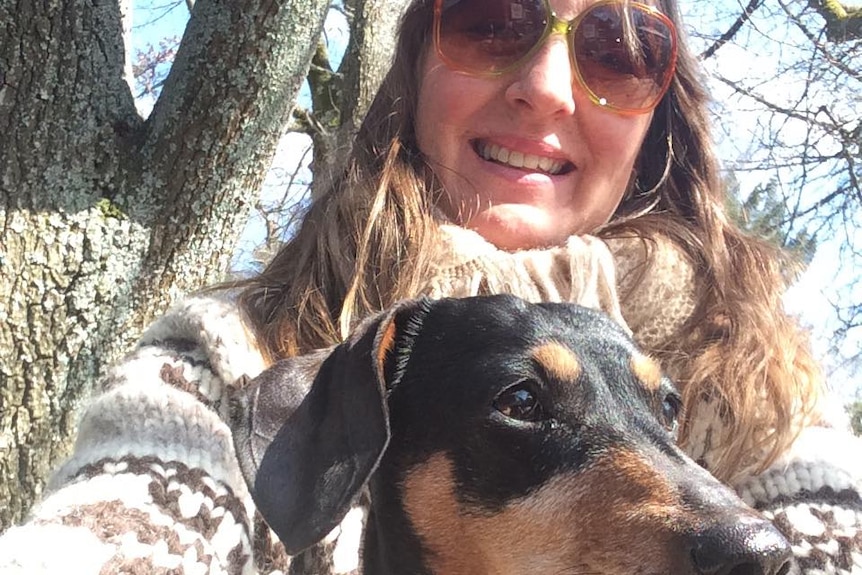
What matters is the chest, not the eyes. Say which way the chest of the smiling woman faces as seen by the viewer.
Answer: toward the camera

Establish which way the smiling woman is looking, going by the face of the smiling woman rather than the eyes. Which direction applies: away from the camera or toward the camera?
toward the camera

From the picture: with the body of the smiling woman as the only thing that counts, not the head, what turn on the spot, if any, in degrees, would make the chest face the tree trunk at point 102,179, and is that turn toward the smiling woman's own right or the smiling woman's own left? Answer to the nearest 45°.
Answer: approximately 90° to the smiling woman's own right
